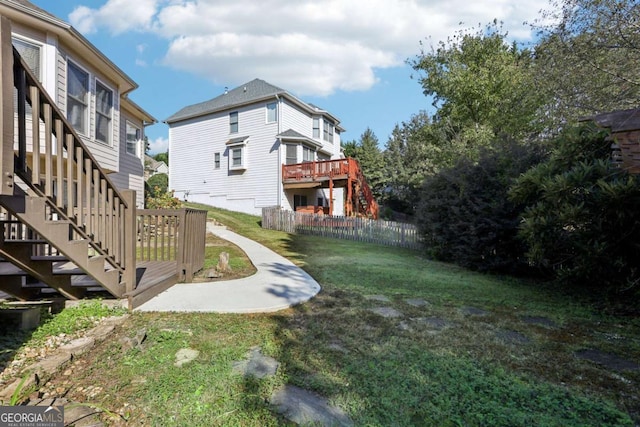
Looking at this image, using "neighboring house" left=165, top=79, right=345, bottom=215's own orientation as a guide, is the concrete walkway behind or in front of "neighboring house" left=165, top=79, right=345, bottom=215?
behind

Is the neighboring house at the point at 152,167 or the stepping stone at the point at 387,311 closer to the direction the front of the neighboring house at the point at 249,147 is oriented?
the neighboring house

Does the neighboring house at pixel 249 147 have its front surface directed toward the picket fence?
no

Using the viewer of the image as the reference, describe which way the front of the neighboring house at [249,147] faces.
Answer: facing away from the viewer and to the left of the viewer

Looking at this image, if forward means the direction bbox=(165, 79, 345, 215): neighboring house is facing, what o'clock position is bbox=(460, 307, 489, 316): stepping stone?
The stepping stone is roughly at 7 o'clock from the neighboring house.

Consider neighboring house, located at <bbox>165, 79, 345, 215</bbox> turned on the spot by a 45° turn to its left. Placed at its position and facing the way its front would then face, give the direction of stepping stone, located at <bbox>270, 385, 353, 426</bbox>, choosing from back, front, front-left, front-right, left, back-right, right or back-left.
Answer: left

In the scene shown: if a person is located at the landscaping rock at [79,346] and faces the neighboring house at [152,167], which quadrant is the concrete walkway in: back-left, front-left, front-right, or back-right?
front-right

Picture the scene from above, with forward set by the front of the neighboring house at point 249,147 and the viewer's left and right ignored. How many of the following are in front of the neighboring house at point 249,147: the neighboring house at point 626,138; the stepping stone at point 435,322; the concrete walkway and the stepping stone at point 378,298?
0

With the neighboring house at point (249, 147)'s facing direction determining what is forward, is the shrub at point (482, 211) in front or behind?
behind

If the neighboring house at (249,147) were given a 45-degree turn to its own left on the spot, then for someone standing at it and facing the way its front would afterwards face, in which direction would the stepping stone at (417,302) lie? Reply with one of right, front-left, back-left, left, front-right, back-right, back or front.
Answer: left

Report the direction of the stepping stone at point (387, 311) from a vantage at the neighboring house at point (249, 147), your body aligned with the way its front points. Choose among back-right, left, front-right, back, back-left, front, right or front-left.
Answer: back-left

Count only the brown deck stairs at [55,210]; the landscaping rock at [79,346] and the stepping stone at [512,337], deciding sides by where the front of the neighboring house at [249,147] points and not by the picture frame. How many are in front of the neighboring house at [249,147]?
0

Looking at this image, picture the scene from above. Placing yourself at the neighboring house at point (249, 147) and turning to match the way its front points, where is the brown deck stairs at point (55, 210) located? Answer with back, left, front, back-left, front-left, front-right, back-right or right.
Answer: back-left

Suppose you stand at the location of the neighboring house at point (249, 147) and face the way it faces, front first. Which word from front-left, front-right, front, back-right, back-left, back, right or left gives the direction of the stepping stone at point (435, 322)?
back-left

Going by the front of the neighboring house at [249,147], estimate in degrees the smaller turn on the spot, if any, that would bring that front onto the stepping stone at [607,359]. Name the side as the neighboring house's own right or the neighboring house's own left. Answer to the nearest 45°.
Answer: approximately 135° to the neighboring house's own left

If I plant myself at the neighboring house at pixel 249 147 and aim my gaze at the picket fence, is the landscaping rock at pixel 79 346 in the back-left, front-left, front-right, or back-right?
front-right

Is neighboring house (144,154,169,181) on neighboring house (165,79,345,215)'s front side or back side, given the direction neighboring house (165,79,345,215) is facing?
on the front side

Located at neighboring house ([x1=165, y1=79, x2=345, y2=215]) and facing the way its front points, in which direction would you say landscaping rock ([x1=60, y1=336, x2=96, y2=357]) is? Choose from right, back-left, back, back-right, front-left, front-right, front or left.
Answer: back-left

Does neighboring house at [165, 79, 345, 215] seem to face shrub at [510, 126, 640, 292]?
no

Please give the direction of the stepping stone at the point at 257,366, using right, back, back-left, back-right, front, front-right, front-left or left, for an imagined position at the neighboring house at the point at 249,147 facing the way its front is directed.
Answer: back-left

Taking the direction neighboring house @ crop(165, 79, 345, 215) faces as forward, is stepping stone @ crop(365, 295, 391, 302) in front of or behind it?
behind

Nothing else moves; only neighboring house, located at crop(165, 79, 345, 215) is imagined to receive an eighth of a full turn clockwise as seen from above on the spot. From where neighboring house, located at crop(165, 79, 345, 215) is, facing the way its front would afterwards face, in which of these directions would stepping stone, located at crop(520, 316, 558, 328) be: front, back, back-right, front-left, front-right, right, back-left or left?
back
